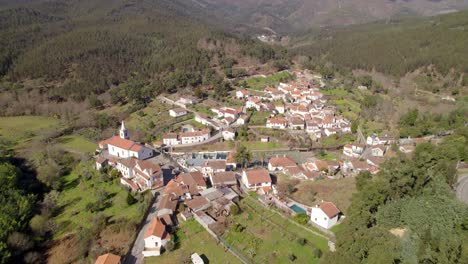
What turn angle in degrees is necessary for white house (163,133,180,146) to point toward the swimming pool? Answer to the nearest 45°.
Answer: approximately 45° to its left

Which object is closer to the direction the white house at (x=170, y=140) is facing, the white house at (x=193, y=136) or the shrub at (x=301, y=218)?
the shrub

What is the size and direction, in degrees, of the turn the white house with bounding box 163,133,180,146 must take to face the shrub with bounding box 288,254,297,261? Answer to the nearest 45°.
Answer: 0° — it already faces it

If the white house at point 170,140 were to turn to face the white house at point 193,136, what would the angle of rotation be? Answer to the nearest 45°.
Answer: approximately 90° to its left

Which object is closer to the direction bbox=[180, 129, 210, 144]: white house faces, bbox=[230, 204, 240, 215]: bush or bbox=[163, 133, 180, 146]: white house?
the bush

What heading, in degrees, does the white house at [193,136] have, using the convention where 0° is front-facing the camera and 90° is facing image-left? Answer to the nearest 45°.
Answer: approximately 0°

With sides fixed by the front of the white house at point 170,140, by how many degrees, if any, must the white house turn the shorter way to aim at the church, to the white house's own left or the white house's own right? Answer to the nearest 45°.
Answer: approximately 45° to the white house's own right

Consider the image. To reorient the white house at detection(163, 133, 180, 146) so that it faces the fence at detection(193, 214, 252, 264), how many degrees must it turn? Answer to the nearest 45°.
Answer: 0° — it already faces it

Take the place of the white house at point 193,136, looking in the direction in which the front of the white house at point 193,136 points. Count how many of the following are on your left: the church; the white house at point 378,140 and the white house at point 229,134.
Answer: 2

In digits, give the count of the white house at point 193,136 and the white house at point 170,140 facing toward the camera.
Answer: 2

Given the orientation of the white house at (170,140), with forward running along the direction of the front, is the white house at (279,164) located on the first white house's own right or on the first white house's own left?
on the first white house's own left
